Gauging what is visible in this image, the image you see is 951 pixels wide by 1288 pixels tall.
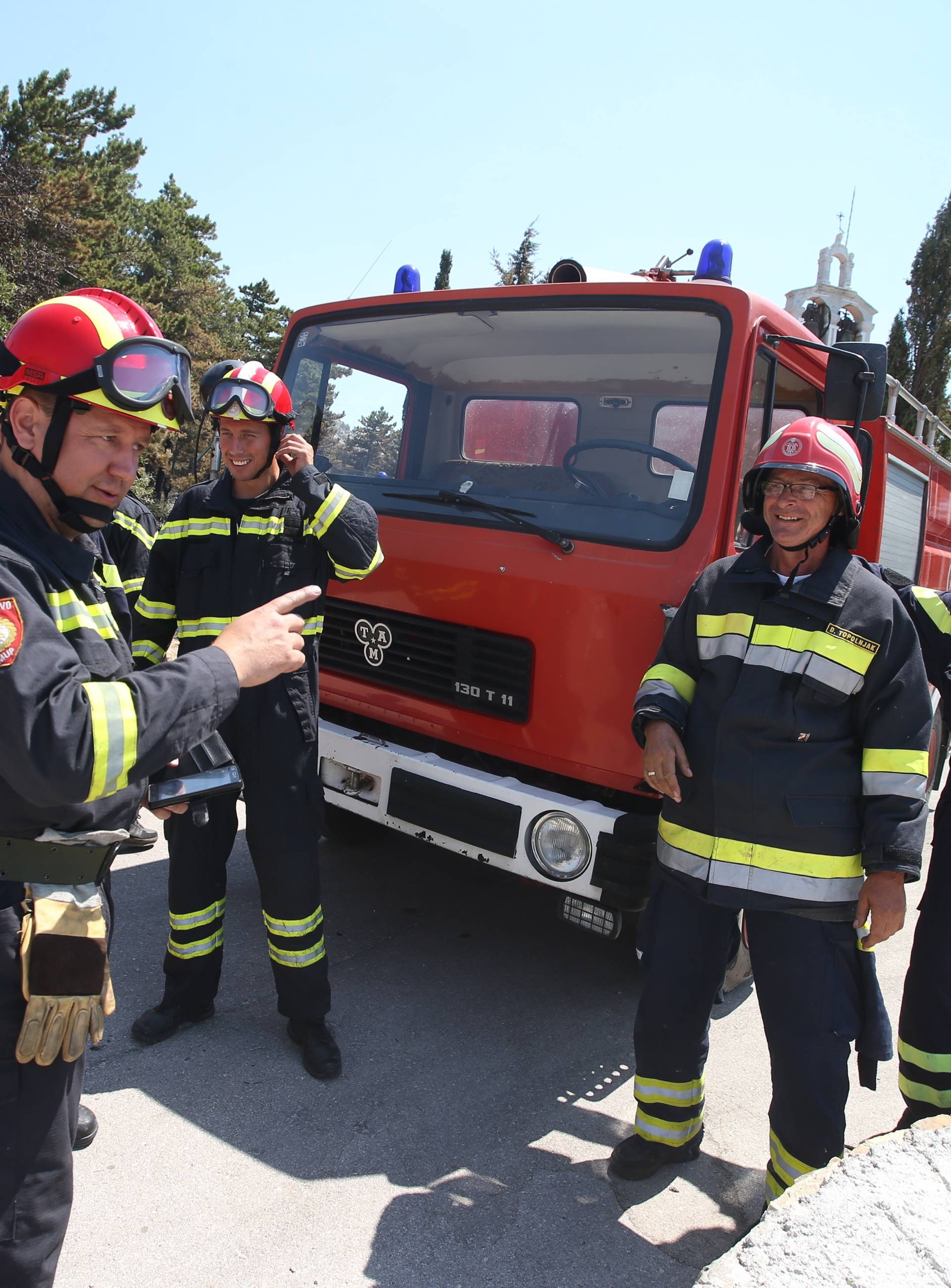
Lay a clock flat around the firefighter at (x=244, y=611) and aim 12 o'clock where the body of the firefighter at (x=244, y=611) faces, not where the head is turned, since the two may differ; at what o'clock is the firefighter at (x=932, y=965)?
the firefighter at (x=932, y=965) is roughly at 10 o'clock from the firefighter at (x=244, y=611).

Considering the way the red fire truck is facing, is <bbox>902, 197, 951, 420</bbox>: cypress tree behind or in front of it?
behind

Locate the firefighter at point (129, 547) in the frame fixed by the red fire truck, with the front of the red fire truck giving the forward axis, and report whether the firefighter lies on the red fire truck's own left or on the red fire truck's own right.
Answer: on the red fire truck's own right

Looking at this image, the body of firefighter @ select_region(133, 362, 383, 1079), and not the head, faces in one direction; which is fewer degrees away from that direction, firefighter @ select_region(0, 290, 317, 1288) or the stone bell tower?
the firefighter

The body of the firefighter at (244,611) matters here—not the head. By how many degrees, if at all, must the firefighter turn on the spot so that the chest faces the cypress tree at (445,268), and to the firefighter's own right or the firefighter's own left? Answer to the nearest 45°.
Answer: approximately 180°

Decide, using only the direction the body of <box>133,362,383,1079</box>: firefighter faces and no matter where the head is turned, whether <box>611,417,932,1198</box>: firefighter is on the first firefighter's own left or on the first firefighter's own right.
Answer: on the first firefighter's own left

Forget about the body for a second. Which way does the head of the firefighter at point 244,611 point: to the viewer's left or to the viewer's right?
to the viewer's left

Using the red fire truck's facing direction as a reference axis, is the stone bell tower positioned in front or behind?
behind

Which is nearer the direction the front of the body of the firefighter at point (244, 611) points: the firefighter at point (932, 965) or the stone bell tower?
the firefighter

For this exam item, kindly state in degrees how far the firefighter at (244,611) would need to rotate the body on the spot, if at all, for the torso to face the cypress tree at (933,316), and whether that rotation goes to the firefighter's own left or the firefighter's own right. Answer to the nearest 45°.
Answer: approximately 135° to the firefighter's own left

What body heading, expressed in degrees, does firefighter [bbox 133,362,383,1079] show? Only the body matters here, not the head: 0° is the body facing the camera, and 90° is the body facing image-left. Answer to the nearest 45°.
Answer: approximately 0°

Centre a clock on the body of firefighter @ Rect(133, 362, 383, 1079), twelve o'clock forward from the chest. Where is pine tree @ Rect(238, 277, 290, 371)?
The pine tree is roughly at 6 o'clock from the firefighter.
